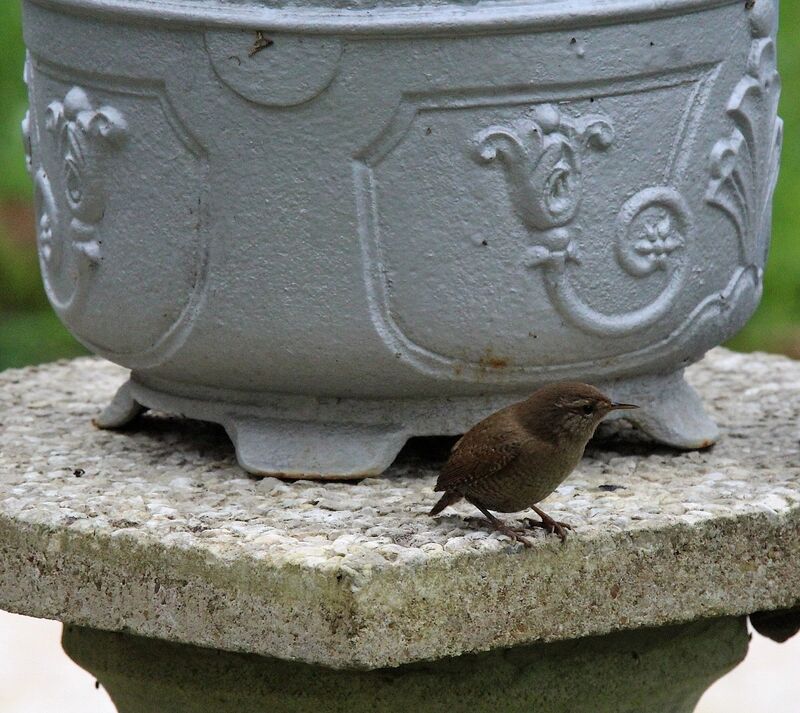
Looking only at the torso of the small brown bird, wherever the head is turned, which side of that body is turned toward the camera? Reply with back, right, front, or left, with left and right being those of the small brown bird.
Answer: right
